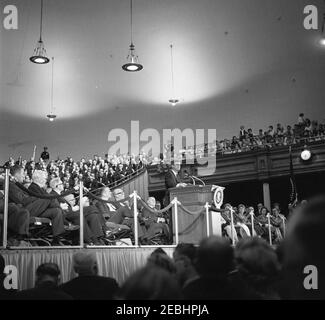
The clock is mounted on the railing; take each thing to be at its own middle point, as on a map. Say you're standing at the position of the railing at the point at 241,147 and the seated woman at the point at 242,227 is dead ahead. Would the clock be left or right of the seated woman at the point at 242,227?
left

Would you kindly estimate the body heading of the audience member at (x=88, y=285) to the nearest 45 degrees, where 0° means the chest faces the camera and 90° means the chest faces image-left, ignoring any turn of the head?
approximately 180°

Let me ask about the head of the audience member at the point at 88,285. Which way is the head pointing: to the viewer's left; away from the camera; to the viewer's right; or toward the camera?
away from the camera

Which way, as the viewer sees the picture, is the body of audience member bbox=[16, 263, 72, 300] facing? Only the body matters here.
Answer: away from the camera

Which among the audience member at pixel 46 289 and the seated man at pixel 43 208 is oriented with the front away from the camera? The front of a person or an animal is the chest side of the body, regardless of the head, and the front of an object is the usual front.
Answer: the audience member

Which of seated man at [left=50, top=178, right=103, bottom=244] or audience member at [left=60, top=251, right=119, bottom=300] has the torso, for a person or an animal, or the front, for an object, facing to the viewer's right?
the seated man

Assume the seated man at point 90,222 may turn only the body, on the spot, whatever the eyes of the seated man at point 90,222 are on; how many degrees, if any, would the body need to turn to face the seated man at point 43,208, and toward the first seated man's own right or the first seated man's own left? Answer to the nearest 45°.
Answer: approximately 135° to the first seated man's own right

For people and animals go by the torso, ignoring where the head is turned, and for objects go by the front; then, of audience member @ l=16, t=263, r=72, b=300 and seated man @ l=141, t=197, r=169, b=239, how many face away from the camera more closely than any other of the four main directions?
1

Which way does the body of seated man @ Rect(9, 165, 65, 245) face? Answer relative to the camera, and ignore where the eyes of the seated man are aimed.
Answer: to the viewer's right

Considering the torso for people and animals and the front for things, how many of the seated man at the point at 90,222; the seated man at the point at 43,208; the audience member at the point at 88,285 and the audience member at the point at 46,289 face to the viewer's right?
2

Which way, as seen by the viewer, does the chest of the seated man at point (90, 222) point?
to the viewer's right

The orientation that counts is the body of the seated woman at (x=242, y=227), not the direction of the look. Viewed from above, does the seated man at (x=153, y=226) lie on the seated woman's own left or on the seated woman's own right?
on the seated woman's own right

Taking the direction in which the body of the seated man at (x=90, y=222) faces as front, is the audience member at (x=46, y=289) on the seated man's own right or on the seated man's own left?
on the seated man's own right
